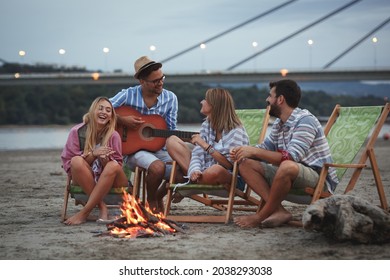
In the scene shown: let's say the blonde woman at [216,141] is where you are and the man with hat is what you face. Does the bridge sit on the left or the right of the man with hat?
right

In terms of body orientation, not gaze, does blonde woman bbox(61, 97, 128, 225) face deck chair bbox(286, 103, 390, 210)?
no

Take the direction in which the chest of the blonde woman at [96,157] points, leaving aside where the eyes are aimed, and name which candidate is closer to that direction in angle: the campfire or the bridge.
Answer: the campfire

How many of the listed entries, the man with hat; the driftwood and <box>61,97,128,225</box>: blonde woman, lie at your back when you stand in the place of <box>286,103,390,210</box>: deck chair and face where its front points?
0

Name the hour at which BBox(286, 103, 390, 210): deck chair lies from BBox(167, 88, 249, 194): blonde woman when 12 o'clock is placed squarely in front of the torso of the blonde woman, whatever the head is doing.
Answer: The deck chair is roughly at 7 o'clock from the blonde woman.

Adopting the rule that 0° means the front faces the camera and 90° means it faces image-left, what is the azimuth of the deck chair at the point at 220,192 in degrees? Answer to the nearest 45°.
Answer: approximately 45°

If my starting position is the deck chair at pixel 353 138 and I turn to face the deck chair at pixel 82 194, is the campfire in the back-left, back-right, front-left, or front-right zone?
front-left

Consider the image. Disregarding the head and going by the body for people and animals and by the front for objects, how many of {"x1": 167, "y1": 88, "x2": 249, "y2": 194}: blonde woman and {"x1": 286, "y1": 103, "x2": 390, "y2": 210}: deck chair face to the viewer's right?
0

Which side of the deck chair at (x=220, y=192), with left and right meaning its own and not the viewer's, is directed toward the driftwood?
left

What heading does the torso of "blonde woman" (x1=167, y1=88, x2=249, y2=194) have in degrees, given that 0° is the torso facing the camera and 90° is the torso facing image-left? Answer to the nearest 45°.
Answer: approximately 45°

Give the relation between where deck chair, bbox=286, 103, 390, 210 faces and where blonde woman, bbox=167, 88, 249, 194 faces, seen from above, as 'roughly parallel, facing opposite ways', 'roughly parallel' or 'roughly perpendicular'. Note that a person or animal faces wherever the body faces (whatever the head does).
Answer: roughly parallel

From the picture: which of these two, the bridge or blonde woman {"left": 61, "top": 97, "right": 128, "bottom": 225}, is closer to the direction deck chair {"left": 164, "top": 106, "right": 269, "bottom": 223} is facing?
the blonde woman

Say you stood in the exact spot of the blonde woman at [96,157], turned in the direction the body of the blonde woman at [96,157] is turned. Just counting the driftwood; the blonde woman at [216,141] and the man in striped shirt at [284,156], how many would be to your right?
0

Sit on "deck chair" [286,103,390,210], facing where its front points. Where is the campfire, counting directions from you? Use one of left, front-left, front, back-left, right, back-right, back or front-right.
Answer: front

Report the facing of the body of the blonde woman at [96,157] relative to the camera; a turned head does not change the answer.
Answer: toward the camera

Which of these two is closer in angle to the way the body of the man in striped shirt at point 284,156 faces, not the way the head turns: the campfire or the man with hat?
the campfire

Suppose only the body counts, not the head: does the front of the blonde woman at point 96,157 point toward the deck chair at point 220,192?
no

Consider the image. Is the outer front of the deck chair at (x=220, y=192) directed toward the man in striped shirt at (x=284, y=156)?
no
